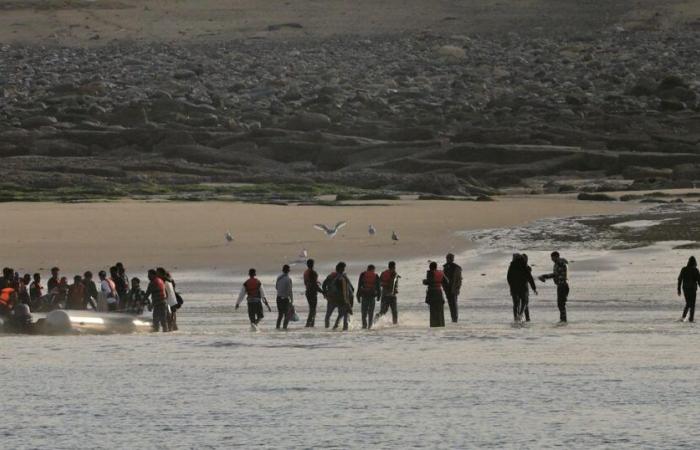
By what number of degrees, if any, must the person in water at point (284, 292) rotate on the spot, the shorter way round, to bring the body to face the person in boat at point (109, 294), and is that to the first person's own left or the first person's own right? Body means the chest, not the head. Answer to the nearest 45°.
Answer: approximately 90° to the first person's own left

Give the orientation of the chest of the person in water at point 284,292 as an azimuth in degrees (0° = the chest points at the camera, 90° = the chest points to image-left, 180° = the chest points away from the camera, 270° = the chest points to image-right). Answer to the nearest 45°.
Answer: approximately 180°

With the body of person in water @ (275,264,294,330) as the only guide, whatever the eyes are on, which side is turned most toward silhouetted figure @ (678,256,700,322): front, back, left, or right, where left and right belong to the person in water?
right

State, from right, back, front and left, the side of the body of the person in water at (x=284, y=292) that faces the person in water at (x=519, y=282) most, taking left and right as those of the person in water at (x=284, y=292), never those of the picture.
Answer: right

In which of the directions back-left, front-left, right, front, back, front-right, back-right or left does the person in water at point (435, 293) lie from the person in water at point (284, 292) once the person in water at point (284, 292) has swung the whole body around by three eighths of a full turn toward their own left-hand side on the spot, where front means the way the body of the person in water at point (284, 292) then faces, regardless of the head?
back-left

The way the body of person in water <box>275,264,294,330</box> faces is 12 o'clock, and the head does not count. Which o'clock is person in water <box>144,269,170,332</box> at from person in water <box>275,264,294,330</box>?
person in water <box>144,269,170,332</box> is roughly at 9 o'clock from person in water <box>275,264,294,330</box>.

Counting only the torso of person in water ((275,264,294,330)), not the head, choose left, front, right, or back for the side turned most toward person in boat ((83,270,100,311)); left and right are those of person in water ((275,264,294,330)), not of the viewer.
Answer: left

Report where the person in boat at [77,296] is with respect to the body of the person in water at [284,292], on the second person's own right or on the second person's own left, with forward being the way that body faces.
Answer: on the second person's own left

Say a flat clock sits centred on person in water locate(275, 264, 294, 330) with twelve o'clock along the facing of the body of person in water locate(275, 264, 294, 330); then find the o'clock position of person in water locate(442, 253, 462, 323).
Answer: person in water locate(442, 253, 462, 323) is roughly at 3 o'clock from person in water locate(275, 264, 294, 330).

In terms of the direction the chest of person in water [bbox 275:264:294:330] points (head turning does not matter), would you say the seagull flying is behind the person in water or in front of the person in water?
in front

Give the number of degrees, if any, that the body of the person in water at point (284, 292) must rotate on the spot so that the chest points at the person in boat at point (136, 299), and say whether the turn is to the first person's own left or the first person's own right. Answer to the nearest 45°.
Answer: approximately 90° to the first person's own left

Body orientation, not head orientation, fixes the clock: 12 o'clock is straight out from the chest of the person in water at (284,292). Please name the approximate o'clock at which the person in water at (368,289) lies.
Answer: the person in water at (368,289) is roughly at 3 o'clock from the person in water at (284,292).

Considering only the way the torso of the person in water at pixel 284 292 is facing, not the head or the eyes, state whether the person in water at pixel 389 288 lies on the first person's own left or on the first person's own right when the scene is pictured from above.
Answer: on the first person's own right

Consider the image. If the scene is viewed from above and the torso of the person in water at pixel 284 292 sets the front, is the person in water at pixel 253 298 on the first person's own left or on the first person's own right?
on the first person's own left
